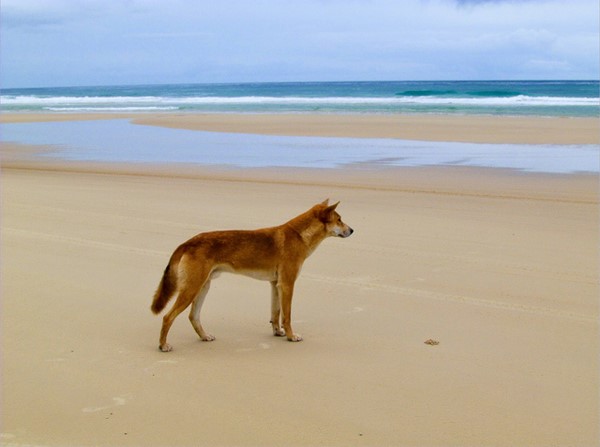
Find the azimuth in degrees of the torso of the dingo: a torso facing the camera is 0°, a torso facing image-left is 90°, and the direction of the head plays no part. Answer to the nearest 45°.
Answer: approximately 270°
